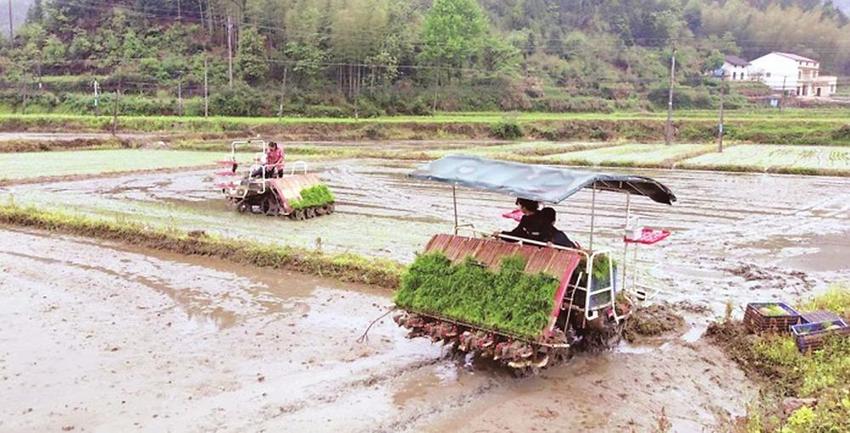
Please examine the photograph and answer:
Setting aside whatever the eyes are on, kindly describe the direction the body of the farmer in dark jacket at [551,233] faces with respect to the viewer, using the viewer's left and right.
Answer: facing away from the viewer and to the right of the viewer

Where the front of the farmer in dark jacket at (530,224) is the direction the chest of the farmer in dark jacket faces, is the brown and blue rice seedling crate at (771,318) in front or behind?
behind

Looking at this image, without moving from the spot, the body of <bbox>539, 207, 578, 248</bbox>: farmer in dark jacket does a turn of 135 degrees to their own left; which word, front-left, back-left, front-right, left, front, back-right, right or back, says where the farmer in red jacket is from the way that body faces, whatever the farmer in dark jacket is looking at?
front-right

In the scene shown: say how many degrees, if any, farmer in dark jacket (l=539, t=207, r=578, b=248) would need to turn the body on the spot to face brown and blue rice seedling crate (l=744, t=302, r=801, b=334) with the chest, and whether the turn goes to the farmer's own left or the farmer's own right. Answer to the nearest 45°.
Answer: approximately 45° to the farmer's own right
